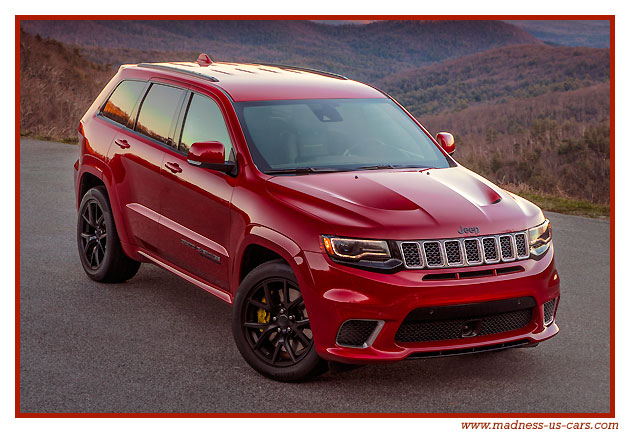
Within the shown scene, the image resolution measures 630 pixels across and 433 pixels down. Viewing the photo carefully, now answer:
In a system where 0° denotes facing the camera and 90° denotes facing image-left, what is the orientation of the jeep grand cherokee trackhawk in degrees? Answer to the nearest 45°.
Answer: approximately 315°
